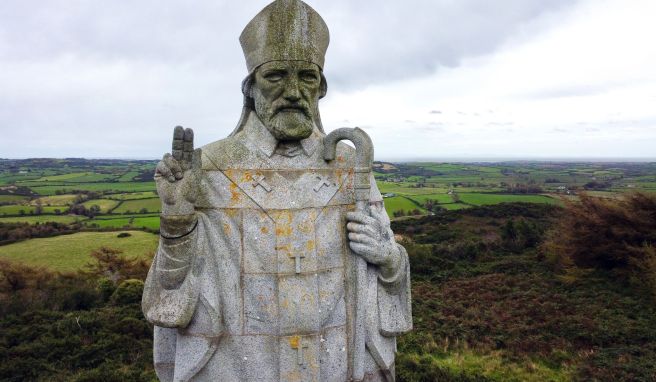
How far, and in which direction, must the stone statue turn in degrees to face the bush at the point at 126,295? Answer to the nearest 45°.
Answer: approximately 180°

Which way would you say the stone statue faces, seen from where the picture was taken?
facing the viewer
